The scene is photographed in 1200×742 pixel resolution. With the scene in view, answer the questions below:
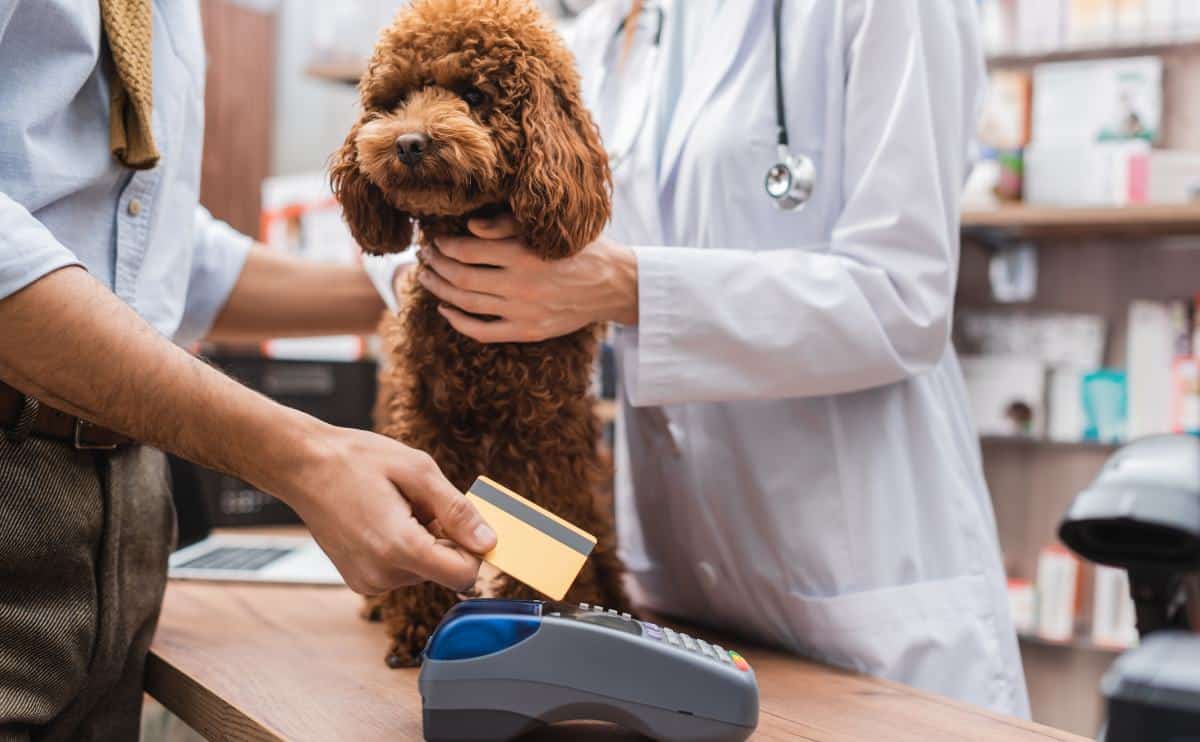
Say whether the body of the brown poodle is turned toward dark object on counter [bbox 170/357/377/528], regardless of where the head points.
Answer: no

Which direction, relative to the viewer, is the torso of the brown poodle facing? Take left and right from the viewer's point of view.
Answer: facing the viewer and to the left of the viewer

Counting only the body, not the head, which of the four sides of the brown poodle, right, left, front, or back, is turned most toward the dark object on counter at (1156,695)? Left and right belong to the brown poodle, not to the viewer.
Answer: left

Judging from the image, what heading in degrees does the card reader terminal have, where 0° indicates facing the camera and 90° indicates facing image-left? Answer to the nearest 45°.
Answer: approximately 270°

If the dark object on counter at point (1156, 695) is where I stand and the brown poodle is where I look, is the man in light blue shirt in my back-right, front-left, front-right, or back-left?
front-left

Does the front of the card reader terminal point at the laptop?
no

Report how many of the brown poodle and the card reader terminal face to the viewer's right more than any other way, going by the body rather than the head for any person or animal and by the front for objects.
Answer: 1

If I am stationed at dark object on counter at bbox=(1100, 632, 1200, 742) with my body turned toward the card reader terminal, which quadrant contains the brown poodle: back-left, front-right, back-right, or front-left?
front-right

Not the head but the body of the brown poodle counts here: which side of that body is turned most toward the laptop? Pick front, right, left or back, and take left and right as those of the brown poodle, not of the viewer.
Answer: right

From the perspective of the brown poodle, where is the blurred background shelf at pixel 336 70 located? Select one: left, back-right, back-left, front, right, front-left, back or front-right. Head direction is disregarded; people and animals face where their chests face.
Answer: back-right

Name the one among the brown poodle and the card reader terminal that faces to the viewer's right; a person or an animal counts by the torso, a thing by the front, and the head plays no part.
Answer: the card reader terminal

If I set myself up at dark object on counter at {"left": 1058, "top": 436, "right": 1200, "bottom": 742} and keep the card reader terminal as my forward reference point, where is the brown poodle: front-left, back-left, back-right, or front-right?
front-right
